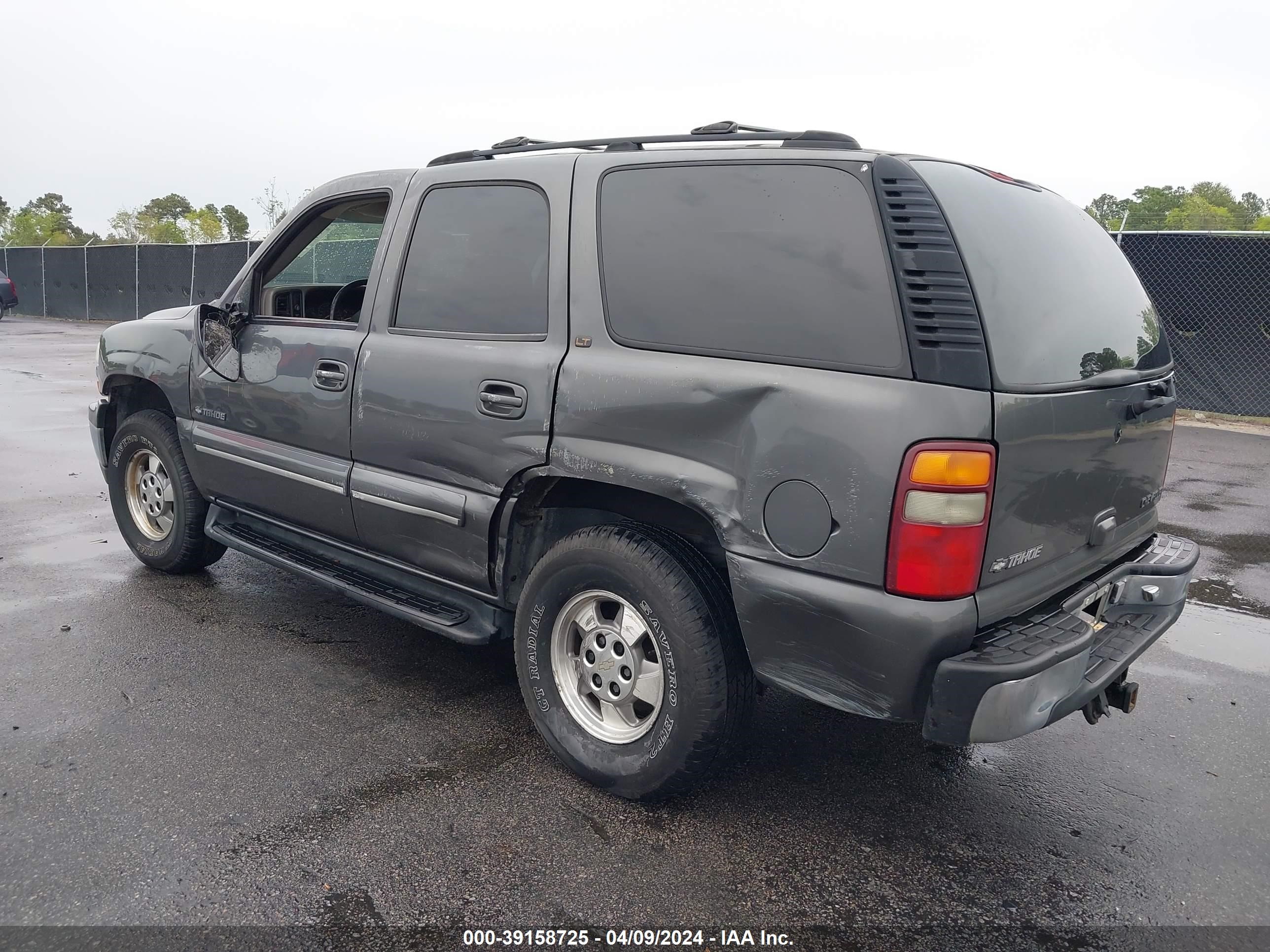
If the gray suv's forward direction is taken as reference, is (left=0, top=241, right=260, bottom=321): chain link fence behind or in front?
in front

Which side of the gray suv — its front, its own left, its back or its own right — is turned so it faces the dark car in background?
front

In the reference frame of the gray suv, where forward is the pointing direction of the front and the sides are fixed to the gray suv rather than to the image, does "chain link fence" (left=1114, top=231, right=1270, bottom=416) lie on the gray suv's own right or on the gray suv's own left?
on the gray suv's own right

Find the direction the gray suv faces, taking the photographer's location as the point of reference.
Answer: facing away from the viewer and to the left of the viewer
